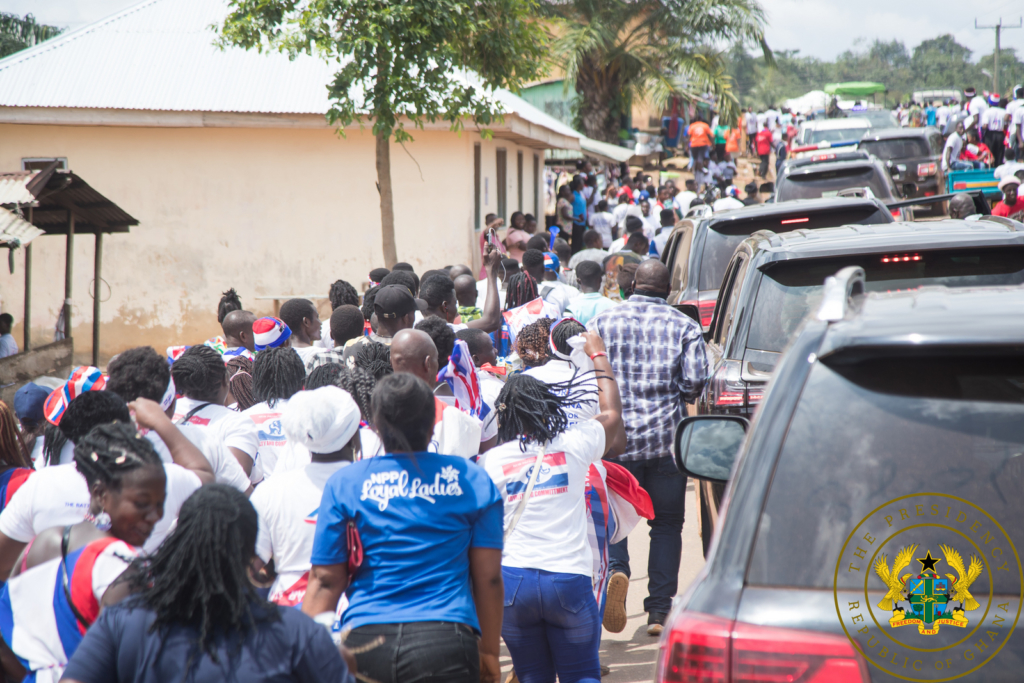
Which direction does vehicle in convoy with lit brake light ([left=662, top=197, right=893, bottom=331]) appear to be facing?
away from the camera

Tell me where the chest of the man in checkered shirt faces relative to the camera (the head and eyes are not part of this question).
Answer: away from the camera

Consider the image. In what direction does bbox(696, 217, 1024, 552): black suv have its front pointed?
away from the camera

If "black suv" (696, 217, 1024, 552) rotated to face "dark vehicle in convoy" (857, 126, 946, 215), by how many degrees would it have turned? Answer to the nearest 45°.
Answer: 0° — it already faces it

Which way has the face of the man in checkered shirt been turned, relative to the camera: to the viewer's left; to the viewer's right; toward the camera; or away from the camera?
away from the camera

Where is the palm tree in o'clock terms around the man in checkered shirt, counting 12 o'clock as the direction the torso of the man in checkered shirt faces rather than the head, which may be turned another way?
The palm tree is roughly at 12 o'clock from the man in checkered shirt.

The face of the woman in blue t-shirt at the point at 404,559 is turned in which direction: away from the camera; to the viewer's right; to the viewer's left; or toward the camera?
away from the camera

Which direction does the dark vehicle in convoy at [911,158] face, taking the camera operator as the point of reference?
facing away from the viewer

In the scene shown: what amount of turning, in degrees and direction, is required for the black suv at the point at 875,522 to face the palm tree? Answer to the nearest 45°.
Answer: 0° — it already faces it

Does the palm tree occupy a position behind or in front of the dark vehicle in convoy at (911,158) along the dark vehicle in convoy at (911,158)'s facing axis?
in front

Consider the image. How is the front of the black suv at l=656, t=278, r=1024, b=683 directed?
away from the camera

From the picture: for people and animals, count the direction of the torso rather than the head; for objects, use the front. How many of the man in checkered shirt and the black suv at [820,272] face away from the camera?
2

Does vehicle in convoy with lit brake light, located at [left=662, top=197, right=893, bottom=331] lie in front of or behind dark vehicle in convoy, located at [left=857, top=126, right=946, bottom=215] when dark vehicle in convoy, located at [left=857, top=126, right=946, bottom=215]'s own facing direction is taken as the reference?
behind

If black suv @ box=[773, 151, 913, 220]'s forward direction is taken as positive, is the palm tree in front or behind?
in front

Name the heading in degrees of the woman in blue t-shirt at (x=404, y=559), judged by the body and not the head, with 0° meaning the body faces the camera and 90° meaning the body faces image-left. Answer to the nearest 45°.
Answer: approximately 180°

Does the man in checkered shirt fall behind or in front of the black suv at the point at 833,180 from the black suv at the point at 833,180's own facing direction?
behind
